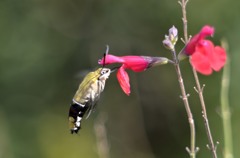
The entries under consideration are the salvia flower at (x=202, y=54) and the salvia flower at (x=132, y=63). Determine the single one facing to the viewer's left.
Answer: the salvia flower at (x=132, y=63)

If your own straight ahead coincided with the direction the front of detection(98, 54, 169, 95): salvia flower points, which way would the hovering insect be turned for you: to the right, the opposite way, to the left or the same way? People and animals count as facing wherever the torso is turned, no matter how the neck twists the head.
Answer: the opposite way

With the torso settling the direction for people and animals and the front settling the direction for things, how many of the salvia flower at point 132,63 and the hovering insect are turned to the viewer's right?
1

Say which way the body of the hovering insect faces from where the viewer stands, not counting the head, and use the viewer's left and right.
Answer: facing to the right of the viewer

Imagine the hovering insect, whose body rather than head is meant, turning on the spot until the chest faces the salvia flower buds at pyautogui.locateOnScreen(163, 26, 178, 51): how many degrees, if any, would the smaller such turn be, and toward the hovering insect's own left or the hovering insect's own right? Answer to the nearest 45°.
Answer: approximately 45° to the hovering insect's own right

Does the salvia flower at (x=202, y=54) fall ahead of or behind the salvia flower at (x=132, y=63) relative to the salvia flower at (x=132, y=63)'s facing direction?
behind

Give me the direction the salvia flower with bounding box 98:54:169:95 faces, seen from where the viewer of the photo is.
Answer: facing to the left of the viewer
